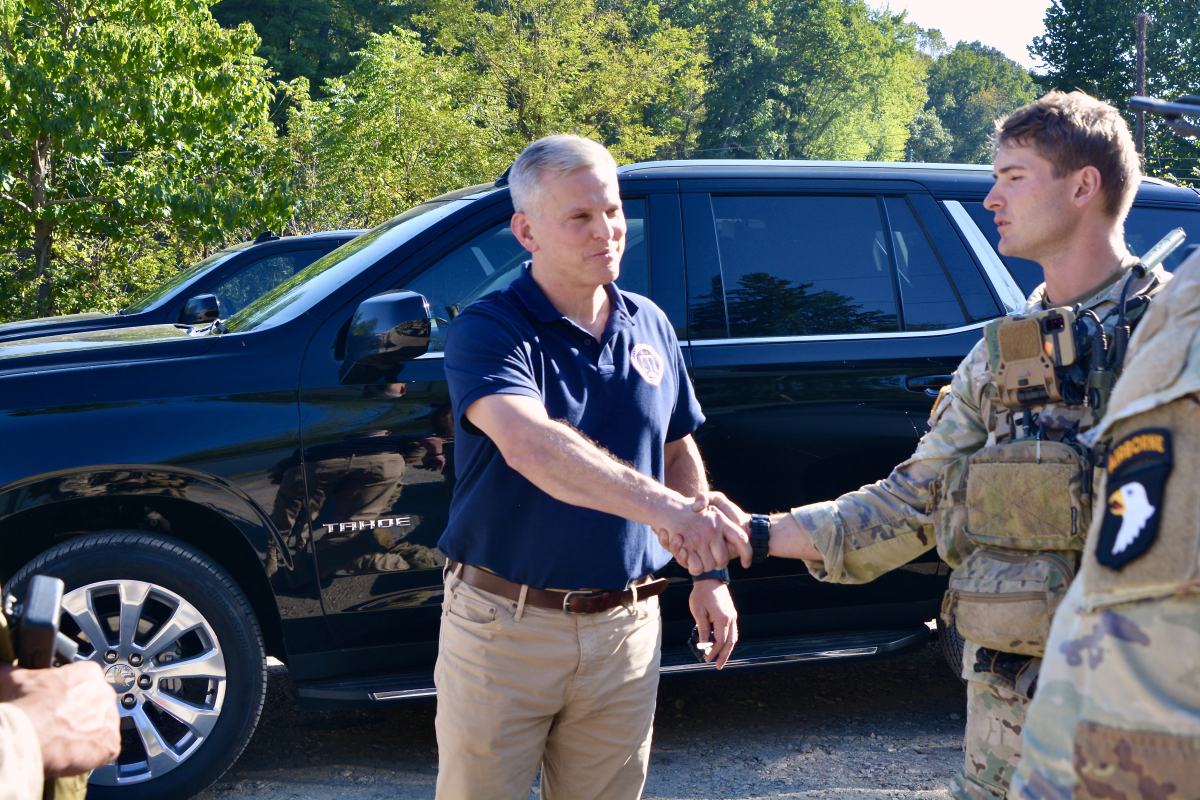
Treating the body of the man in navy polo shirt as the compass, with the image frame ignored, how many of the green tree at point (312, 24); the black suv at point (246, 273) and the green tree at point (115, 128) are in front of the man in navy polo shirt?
0

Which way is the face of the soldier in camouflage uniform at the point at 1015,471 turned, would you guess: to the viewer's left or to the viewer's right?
to the viewer's left

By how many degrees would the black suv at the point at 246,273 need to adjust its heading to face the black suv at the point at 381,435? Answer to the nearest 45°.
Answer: approximately 90° to its left

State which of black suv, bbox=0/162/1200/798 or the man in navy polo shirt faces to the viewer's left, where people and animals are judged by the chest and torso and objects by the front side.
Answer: the black suv

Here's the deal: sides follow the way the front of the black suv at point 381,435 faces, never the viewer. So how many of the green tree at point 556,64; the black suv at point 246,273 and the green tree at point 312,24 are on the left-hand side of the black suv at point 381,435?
0

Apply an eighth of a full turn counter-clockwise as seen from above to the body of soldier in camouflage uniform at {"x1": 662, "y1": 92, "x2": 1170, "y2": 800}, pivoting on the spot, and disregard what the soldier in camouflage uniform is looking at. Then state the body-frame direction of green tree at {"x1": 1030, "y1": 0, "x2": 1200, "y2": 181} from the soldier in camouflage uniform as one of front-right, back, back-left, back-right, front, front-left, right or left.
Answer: back

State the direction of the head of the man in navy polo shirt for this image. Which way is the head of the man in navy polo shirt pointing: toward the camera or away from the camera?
toward the camera

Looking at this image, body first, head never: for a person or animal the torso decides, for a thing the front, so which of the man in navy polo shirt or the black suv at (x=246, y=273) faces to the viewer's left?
the black suv

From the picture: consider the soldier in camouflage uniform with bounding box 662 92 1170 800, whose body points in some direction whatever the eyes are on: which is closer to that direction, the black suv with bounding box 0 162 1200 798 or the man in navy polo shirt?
the man in navy polo shirt

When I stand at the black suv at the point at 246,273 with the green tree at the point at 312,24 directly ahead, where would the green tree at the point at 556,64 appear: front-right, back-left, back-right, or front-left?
front-right

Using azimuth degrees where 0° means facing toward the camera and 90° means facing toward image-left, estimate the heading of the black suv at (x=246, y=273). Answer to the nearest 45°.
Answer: approximately 90°

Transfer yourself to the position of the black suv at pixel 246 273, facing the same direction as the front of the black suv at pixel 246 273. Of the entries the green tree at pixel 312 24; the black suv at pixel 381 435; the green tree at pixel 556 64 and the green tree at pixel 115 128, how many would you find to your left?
1

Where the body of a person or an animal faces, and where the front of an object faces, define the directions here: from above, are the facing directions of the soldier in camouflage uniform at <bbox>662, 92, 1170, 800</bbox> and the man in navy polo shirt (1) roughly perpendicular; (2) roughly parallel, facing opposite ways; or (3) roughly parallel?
roughly perpendicular

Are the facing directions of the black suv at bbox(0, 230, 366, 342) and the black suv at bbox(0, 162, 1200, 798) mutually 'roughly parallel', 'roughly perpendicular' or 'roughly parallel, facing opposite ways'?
roughly parallel

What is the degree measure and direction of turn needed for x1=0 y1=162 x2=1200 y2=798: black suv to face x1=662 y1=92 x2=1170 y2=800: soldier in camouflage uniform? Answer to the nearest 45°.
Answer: approximately 135° to its left

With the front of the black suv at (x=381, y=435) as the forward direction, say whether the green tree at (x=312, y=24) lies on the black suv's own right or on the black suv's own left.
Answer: on the black suv's own right

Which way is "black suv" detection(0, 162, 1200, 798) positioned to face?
to the viewer's left

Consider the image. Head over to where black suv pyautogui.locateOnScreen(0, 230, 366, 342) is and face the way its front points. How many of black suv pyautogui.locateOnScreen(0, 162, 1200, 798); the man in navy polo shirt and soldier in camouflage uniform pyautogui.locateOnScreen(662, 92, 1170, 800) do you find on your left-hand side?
3

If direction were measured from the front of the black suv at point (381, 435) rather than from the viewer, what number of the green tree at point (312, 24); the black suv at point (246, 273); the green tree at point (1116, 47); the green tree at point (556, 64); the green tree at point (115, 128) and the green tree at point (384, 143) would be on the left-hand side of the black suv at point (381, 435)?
0
